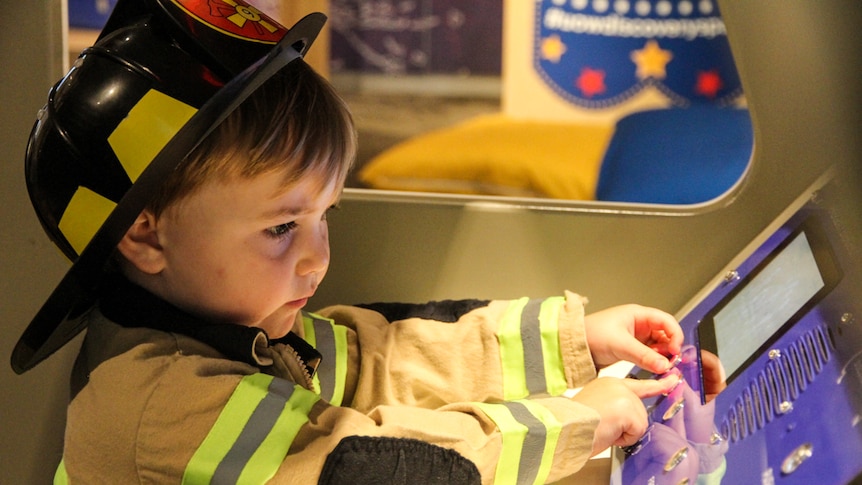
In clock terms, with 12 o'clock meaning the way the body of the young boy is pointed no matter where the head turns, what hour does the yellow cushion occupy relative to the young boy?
The yellow cushion is roughly at 9 o'clock from the young boy.

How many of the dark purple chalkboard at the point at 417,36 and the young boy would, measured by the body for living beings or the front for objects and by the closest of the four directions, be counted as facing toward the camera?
1

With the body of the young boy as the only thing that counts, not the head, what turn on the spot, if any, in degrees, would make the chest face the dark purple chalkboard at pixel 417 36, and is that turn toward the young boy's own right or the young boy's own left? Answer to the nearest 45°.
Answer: approximately 90° to the young boy's own left

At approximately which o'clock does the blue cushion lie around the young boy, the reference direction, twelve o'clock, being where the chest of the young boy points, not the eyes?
The blue cushion is roughly at 10 o'clock from the young boy.

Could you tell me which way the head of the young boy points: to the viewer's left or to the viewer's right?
to the viewer's right

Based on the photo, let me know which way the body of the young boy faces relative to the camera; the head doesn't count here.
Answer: to the viewer's right

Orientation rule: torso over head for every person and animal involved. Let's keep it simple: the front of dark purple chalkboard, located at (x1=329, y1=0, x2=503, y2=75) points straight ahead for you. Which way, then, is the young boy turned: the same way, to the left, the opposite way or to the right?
to the left

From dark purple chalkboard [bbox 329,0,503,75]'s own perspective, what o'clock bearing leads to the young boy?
The young boy is roughly at 12 o'clock from the dark purple chalkboard.

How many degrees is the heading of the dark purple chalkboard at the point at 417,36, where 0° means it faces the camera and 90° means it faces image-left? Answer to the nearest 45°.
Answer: approximately 0°
